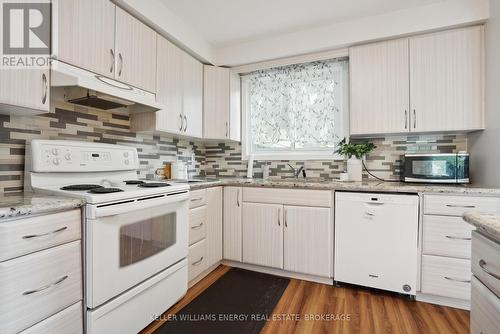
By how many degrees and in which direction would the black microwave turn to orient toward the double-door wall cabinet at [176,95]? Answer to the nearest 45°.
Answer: approximately 45° to its right

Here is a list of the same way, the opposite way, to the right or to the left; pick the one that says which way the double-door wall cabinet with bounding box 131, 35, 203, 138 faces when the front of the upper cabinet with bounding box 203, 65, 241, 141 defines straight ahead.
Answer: to the left

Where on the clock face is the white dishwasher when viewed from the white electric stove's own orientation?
The white dishwasher is roughly at 11 o'clock from the white electric stove.

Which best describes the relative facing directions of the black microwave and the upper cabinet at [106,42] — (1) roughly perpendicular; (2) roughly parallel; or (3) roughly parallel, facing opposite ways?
roughly perpendicular

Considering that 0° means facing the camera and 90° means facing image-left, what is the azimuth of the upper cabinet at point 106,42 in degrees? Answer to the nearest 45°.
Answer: approximately 315°

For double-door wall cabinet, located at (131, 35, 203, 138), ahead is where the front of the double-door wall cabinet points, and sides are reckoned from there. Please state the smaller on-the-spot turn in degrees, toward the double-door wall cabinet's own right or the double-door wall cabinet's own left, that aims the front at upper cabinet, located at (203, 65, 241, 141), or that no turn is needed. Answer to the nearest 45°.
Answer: approximately 90° to the double-door wall cabinet's own left

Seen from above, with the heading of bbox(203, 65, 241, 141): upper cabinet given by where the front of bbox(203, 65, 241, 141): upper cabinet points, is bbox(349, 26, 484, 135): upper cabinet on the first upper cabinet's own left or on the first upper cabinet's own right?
on the first upper cabinet's own left

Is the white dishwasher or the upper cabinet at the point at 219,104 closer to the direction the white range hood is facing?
the white dishwasher

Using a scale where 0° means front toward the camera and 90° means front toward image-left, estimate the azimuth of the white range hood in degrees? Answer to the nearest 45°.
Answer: approximately 315°

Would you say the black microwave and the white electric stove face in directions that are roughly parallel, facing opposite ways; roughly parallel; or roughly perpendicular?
roughly perpendicular

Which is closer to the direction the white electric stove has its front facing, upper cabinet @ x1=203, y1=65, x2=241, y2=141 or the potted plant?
the potted plant

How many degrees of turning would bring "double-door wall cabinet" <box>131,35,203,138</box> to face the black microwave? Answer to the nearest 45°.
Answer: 0° — it already faces it
